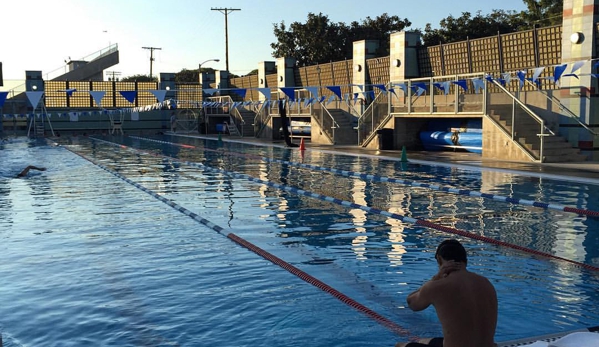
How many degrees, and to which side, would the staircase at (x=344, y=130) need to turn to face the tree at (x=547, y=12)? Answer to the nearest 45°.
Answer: approximately 90° to its left

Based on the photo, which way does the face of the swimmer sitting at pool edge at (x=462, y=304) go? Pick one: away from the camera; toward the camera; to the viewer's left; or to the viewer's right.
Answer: away from the camera

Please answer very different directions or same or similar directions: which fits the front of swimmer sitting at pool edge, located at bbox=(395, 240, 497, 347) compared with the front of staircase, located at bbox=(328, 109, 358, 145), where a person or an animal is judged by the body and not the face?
very different directions

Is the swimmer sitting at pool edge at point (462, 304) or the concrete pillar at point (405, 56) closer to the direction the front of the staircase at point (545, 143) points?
the swimmer sitting at pool edge

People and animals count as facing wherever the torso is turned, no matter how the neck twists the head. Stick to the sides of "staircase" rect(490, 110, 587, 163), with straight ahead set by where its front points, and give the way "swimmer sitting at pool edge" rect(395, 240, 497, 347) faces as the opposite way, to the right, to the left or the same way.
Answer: the opposite way

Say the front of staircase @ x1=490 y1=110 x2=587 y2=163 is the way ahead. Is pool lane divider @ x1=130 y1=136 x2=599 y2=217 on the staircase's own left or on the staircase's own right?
on the staircase's own right

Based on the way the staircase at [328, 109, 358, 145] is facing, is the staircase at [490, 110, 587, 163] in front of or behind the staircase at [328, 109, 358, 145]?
in front

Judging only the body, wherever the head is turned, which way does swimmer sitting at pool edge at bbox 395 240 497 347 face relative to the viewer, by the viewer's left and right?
facing away from the viewer and to the left of the viewer

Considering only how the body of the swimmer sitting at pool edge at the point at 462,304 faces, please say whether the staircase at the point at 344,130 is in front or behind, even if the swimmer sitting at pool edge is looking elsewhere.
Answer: in front

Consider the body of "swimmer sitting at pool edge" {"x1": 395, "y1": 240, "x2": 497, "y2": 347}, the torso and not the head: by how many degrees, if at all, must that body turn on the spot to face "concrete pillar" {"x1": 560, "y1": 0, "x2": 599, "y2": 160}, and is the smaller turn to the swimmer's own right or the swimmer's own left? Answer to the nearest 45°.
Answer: approximately 45° to the swimmer's own right
